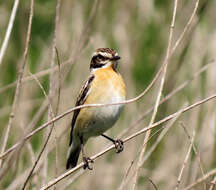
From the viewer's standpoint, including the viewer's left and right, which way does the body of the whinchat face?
facing the viewer and to the right of the viewer
